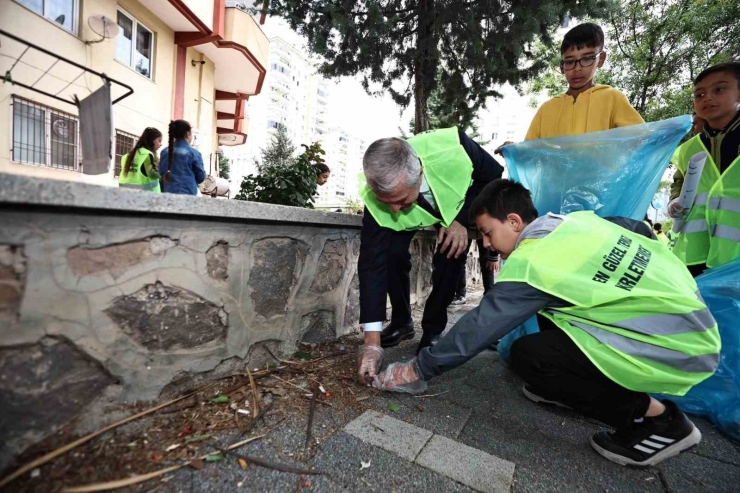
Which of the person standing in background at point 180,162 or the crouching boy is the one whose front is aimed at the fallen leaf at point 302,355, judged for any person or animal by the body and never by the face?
the crouching boy

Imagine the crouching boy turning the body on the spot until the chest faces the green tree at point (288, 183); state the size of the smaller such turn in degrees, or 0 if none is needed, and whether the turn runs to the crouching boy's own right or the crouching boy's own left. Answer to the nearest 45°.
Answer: approximately 45° to the crouching boy's own right

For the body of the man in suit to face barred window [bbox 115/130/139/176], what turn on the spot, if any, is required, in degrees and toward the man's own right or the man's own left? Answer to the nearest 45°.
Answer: approximately 90° to the man's own right

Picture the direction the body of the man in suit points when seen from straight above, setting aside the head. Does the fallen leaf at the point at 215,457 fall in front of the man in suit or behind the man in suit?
in front

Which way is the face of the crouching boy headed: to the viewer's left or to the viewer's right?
to the viewer's left

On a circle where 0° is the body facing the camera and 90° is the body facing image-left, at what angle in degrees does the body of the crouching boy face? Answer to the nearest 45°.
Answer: approximately 90°

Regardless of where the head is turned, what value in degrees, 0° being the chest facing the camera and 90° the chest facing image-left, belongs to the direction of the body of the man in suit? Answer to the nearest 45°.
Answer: approximately 45°

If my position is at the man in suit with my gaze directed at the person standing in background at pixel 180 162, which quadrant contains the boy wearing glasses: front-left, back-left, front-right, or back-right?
back-right

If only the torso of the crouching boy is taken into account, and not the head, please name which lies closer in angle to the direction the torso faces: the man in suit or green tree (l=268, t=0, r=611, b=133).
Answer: the man in suit

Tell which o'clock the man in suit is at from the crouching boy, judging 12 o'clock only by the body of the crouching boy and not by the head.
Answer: The man in suit is roughly at 1 o'clock from the crouching boy.

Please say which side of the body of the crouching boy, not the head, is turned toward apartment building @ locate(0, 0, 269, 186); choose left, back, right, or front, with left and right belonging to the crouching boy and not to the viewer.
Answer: front

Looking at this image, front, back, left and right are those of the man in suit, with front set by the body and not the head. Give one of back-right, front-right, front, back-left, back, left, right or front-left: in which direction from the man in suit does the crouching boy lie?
left

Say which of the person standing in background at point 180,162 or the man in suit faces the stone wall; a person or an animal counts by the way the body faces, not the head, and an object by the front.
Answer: the man in suit

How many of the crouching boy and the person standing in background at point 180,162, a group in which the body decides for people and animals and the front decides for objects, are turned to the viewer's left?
1

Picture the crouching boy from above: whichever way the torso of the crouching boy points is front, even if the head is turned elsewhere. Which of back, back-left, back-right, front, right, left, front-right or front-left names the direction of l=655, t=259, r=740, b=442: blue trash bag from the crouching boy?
back-right

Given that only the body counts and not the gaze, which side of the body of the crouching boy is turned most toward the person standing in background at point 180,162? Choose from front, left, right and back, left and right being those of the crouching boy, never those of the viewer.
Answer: front

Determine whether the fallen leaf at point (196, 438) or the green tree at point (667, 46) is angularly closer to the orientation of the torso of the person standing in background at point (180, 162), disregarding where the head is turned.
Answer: the green tree

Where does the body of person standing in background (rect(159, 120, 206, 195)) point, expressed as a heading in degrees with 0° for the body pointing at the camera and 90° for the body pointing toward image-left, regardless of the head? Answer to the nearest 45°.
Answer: approximately 225°
